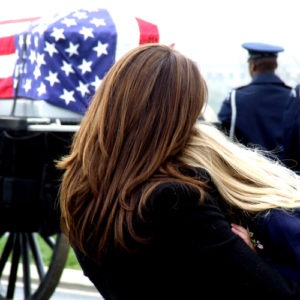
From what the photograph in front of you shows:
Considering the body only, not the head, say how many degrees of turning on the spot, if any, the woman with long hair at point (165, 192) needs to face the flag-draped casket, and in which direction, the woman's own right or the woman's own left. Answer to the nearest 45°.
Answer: approximately 45° to the woman's own left

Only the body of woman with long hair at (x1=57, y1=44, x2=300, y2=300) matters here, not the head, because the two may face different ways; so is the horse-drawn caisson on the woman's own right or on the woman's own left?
on the woman's own left

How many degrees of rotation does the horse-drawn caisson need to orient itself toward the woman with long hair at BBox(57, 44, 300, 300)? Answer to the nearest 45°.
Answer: approximately 135° to its left

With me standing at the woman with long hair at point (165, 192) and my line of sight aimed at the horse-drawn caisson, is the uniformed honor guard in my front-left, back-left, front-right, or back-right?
front-right

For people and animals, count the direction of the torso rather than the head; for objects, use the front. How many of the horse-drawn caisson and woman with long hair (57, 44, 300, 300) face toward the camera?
0

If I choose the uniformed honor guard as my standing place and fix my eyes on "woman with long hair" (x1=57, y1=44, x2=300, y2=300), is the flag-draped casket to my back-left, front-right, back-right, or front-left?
front-right

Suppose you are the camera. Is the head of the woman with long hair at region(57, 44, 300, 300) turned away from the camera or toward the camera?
away from the camera

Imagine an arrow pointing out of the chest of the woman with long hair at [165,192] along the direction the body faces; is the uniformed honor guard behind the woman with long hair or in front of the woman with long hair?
in front

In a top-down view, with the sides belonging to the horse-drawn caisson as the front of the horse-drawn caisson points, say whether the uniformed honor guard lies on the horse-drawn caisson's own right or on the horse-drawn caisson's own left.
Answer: on the horse-drawn caisson's own right

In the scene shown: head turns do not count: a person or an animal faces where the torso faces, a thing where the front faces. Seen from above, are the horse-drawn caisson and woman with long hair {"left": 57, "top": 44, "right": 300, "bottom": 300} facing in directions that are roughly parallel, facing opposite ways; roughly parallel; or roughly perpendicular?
roughly perpendicular

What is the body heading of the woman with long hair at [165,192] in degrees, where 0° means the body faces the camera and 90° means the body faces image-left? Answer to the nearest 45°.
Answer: approximately 225°
